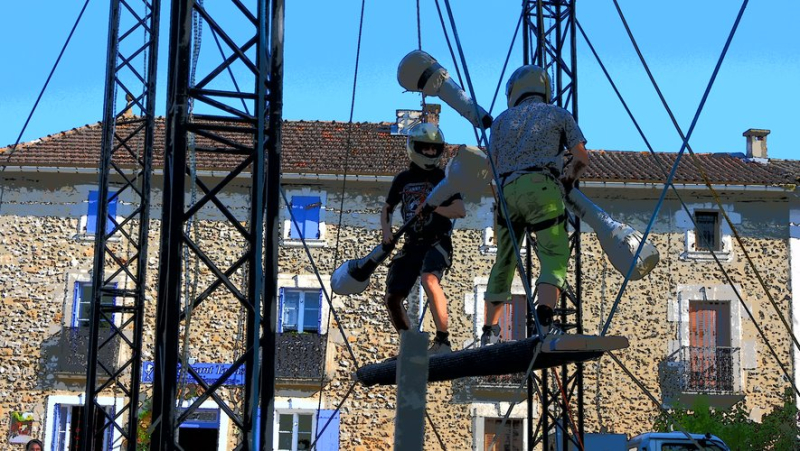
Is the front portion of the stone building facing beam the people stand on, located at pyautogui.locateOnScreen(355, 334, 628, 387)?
yes

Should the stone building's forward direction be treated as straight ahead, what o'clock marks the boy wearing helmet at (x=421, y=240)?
The boy wearing helmet is roughly at 12 o'clock from the stone building.

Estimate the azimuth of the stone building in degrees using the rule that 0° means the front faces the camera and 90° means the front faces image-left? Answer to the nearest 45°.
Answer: approximately 0°

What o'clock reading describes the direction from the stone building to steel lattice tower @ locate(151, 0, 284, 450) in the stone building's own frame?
The steel lattice tower is roughly at 12 o'clock from the stone building.

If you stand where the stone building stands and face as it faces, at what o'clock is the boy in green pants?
The boy in green pants is roughly at 12 o'clock from the stone building.
